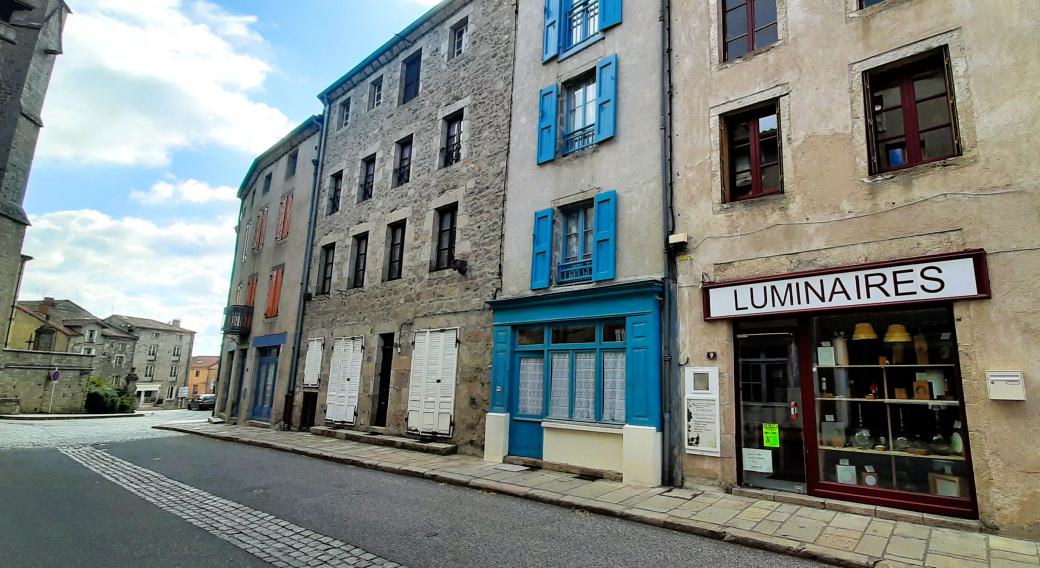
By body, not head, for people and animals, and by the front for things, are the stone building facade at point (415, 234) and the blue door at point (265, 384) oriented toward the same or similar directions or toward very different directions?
same or similar directions

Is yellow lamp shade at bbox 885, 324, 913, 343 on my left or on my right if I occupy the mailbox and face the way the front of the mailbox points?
on my right

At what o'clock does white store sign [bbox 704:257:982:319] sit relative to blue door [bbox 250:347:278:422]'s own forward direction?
The white store sign is roughly at 10 o'clock from the blue door.

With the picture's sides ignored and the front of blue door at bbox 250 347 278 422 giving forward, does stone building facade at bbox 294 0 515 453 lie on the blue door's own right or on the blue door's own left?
on the blue door's own left

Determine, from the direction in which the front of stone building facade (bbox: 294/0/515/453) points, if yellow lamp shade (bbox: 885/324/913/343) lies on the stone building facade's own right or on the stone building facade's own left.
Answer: on the stone building facade's own left

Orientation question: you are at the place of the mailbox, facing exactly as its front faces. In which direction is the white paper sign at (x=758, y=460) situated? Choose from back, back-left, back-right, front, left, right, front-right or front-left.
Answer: right

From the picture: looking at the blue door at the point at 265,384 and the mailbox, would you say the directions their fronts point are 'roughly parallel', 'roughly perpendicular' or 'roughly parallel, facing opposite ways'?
roughly parallel

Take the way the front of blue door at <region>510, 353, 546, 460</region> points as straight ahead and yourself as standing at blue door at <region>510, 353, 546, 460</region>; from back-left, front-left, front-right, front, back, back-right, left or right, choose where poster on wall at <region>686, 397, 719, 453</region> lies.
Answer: left

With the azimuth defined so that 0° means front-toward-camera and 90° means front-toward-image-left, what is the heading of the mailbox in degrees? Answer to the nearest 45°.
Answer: approximately 0°

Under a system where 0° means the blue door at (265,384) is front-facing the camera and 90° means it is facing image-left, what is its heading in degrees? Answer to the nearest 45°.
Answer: approximately 45°

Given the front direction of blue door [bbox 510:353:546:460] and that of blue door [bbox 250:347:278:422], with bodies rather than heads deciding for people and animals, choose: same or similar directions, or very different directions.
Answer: same or similar directions

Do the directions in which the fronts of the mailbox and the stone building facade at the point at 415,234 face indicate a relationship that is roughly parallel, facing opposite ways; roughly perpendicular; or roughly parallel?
roughly parallel

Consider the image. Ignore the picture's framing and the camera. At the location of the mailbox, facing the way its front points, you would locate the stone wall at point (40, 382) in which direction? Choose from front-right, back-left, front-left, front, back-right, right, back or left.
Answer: right

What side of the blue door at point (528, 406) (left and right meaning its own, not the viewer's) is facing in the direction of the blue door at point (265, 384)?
right

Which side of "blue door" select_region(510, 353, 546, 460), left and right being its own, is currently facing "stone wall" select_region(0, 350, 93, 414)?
right

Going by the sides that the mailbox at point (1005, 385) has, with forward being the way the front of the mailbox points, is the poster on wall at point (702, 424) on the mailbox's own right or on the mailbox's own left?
on the mailbox's own right

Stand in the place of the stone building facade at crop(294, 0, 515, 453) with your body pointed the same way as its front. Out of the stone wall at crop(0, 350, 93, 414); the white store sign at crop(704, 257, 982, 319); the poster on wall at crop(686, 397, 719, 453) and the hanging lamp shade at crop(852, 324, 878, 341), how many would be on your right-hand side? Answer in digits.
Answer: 1

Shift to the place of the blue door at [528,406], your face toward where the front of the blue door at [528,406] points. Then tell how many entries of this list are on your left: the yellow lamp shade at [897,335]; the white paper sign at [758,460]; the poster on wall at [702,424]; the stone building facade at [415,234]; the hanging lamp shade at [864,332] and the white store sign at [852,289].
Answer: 5

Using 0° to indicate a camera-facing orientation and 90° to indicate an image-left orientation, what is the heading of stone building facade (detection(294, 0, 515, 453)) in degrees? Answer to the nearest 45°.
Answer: approximately 45°
